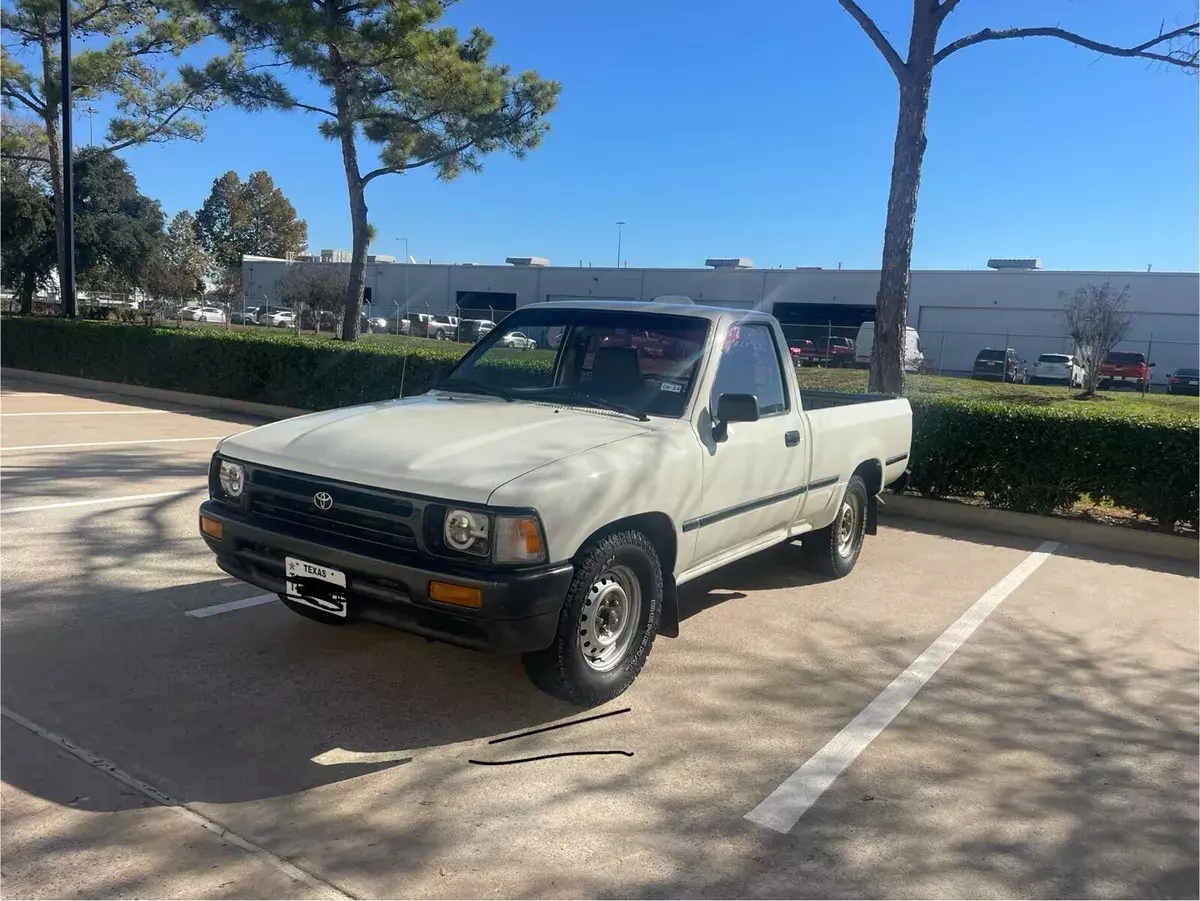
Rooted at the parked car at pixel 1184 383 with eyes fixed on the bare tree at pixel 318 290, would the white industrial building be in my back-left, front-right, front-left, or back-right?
front-right

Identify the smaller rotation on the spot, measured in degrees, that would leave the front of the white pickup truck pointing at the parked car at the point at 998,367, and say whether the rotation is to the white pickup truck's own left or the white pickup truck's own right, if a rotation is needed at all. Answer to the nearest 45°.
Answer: approximately 180°

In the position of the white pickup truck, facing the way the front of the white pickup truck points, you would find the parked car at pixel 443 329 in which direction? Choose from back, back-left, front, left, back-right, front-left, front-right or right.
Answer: back-right

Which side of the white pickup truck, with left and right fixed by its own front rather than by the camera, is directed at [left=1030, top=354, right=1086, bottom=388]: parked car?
back

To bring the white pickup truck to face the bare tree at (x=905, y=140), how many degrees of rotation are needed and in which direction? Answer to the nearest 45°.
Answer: approximately 180°

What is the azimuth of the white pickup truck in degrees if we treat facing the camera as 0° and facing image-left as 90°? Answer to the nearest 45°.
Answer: approximately 45°

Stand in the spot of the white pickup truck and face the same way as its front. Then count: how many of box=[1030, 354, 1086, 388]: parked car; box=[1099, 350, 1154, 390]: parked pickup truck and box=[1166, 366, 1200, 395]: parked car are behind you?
3

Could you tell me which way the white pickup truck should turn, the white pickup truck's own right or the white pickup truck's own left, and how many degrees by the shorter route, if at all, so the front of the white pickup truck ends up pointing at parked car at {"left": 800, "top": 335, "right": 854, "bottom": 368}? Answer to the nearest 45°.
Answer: approximately 135° to the white pickup truck's own right

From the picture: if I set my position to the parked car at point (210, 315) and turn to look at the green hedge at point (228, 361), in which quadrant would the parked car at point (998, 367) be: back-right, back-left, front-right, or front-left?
front-left

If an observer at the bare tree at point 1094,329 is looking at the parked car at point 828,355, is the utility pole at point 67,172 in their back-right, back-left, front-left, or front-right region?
front-left

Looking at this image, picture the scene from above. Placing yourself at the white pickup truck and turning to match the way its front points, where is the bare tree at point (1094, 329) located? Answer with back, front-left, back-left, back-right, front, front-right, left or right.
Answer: back

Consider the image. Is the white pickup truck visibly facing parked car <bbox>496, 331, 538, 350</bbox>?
no

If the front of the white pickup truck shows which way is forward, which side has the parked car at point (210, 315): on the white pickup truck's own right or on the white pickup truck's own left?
on the white pickup truck's own right

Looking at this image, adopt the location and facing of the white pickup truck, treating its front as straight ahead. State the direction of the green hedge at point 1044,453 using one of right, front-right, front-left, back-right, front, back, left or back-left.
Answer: back

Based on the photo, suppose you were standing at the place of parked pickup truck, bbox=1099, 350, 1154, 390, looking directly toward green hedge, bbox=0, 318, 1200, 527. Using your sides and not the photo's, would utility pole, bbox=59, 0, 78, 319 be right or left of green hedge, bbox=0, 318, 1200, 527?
right

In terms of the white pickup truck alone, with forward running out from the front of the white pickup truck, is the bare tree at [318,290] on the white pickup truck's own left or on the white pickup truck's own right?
on the white pickup truck's own right

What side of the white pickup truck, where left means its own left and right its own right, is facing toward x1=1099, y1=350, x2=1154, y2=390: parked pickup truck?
back
